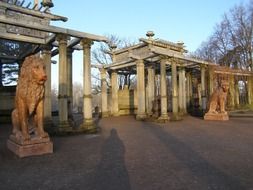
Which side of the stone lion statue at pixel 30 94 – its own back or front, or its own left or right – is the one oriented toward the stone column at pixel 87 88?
left

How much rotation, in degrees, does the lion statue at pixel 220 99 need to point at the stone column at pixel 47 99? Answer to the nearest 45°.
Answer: approximately 90° to its right

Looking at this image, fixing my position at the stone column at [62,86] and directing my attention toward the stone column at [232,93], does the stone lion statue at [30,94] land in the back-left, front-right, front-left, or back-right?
back-right

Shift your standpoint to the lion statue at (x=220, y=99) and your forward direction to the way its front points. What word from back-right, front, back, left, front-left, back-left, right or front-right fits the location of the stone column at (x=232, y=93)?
back-left

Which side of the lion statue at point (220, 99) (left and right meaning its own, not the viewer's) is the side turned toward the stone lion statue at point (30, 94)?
right

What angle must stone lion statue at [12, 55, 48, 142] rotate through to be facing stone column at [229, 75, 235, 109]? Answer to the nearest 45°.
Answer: approximately 90° to its left

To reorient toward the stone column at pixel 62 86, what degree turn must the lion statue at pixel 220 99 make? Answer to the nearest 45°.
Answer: approximately 90° to its right

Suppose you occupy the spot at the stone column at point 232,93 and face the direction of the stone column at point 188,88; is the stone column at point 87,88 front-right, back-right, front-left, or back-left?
front-left

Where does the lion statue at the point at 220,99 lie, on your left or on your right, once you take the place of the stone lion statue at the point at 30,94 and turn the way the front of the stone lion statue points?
on your left

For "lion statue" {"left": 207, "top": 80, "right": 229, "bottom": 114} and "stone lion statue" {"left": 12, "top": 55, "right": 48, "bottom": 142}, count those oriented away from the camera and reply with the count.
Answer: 0

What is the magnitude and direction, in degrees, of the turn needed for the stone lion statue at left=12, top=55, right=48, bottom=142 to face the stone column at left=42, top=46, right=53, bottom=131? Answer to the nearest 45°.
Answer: approximately 135° to its left

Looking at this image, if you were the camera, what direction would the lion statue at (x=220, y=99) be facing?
facing the viewer and to the right of the viewer

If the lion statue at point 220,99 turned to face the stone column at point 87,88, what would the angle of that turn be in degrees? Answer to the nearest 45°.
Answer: approximately 90° to its right
